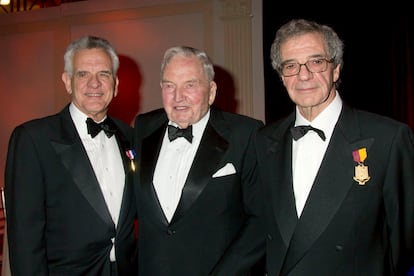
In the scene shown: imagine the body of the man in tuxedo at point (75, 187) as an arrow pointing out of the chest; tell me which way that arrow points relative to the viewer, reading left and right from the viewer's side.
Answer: facing the viewer and to the right of the viewer

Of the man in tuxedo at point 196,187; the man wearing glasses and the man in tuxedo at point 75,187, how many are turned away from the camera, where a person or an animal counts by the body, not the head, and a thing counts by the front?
0

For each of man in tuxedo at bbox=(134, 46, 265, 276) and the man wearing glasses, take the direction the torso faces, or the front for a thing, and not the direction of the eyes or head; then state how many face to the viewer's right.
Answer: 0

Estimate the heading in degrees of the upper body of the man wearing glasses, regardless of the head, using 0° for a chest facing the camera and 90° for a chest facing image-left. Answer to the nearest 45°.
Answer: approximately 45°
